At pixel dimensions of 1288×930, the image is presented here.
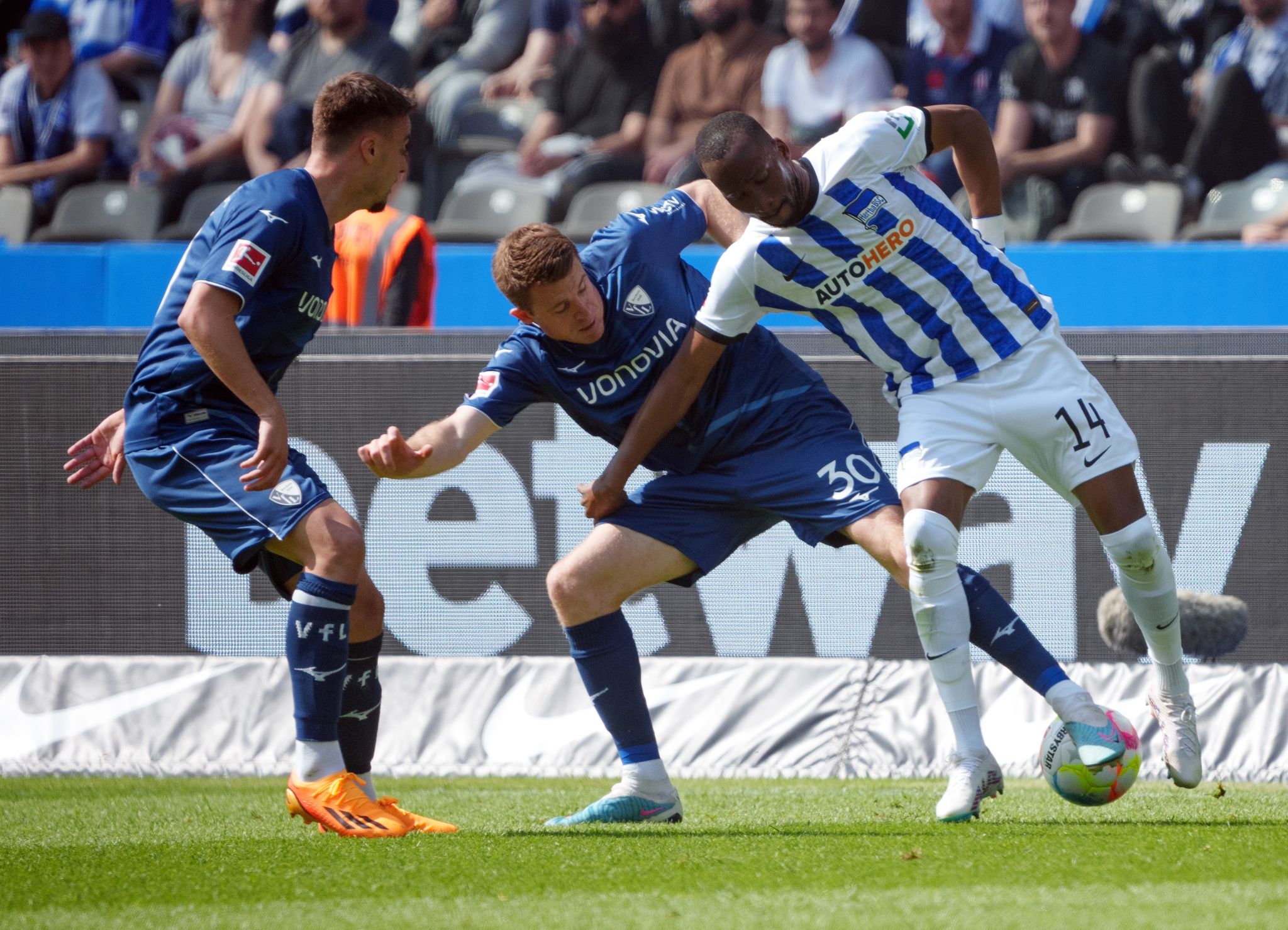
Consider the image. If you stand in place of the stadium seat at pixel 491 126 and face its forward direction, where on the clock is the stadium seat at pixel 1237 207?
the stadium seat at pixel 1237 207 is roughly at 10 o'clock from the stadium seat at pixel 491 126.

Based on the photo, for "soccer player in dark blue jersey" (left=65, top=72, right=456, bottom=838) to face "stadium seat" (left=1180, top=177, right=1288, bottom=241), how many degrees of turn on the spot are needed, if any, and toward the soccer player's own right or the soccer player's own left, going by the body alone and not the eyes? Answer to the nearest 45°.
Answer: approximately 45° to the soccer player's own left

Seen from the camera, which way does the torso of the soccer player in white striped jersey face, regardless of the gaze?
toward the camera

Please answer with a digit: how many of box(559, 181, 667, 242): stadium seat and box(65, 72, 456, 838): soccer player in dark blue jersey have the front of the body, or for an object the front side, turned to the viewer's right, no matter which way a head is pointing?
1

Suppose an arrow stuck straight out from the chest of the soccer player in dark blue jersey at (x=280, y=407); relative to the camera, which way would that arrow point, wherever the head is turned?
to the viewer's right

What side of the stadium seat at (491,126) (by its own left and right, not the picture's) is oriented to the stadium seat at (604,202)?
front

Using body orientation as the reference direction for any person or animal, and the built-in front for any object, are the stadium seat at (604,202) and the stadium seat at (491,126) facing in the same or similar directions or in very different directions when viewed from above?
same or similar directions

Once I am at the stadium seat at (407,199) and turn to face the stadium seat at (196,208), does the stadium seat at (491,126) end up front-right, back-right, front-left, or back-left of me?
back-right

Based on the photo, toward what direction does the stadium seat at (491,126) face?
toward the camera

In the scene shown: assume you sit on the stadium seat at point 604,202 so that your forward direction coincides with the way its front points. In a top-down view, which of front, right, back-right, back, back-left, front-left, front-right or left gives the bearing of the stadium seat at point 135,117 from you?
back-right

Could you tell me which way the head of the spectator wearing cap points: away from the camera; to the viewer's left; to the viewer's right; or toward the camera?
toward the camera

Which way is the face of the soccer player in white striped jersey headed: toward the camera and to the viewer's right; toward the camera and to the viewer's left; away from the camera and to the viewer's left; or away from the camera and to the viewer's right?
toward the camera and to the viewer's left

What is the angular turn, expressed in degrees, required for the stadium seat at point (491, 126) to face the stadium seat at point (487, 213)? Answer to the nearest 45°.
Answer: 0° — it already faces it
